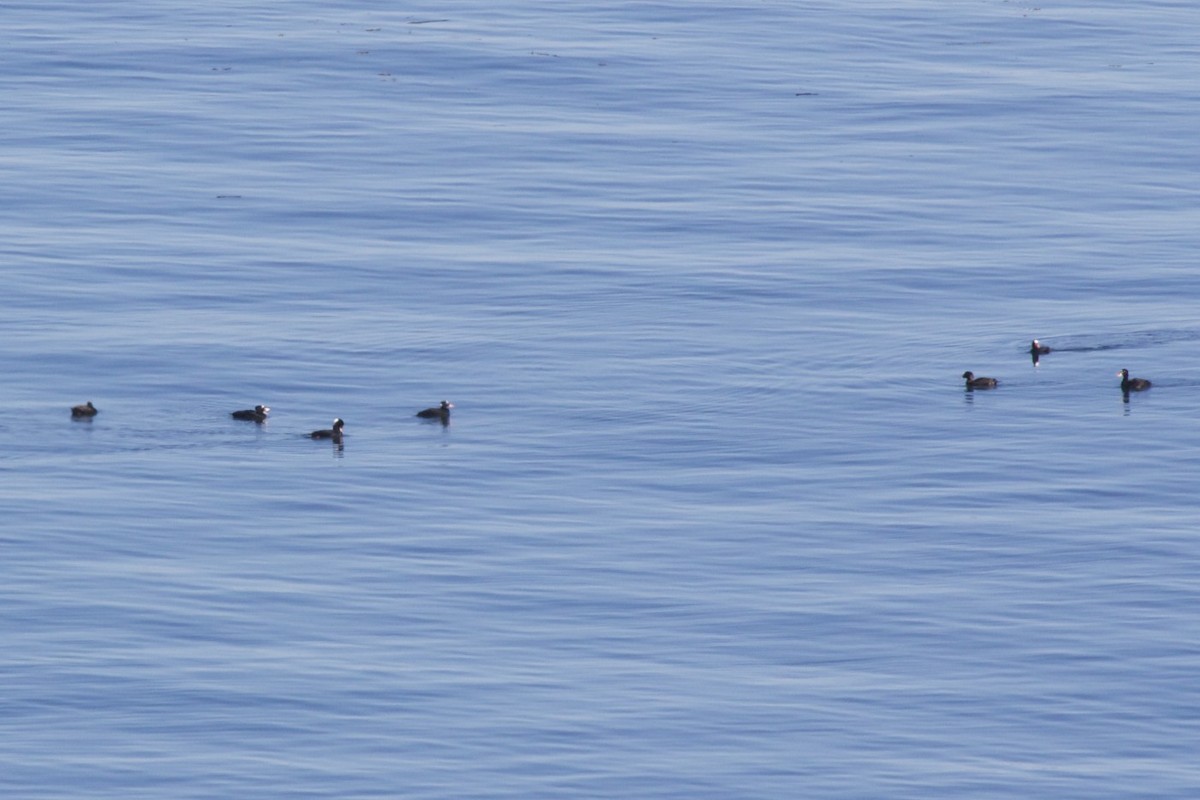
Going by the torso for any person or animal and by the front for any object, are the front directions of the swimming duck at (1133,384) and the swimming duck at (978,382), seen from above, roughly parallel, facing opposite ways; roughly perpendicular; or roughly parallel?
roughly parallel

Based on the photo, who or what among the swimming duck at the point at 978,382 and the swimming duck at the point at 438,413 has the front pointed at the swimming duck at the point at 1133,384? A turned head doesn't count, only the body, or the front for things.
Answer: the swimming duck at the point at 438,413

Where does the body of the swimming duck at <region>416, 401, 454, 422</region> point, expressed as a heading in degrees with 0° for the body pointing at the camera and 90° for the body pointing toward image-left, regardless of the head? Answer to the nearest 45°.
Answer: approximately 270°

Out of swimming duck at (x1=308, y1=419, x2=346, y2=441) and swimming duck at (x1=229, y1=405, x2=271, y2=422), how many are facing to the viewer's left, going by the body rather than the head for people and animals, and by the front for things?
0

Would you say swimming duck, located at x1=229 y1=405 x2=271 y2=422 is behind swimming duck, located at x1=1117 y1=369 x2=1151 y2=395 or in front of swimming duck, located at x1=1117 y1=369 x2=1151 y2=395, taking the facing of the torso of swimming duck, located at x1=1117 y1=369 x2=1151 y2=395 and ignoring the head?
in front

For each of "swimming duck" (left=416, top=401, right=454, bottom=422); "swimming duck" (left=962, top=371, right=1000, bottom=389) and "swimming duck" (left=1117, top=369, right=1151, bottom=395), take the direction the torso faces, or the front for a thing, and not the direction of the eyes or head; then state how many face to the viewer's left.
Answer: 2

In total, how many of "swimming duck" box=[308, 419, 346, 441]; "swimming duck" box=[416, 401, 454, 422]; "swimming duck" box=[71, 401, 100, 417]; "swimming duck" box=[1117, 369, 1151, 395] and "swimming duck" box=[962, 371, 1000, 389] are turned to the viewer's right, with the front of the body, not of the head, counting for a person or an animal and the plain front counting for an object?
3

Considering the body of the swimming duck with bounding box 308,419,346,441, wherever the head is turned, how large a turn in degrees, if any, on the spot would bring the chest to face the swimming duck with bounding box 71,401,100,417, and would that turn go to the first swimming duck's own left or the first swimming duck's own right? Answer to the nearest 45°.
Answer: approximately 180°

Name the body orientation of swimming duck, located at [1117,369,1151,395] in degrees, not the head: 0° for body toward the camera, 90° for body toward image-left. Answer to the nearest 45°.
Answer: approximately 90°

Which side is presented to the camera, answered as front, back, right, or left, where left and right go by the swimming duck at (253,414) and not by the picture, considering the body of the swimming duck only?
right

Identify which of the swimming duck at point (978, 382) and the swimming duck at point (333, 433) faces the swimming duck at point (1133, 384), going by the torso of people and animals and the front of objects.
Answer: the swimming duck at point (333, 433)

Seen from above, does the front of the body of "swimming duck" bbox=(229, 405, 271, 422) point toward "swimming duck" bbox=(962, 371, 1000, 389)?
yes

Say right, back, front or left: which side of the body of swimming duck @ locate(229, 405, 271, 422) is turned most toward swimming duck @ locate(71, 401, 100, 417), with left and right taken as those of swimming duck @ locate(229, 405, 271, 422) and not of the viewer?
back

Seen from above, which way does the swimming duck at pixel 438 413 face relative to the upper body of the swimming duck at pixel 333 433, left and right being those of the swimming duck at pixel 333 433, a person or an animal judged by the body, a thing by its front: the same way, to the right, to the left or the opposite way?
the same way

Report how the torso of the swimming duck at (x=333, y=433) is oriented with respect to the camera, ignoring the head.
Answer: to the viewer's right

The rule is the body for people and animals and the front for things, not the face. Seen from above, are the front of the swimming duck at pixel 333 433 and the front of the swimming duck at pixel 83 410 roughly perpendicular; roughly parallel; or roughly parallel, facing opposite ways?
roughly parallel
